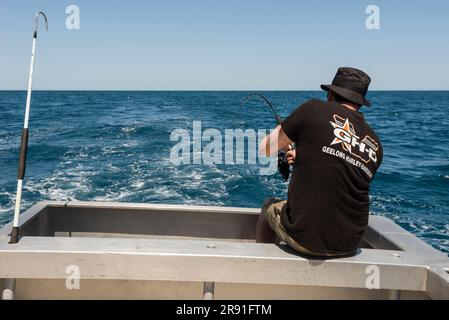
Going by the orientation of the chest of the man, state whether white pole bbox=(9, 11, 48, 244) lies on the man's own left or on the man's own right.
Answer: on the man's own left

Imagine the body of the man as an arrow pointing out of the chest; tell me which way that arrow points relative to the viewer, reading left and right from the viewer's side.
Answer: facing away from the viewer and to the left of the viewer
